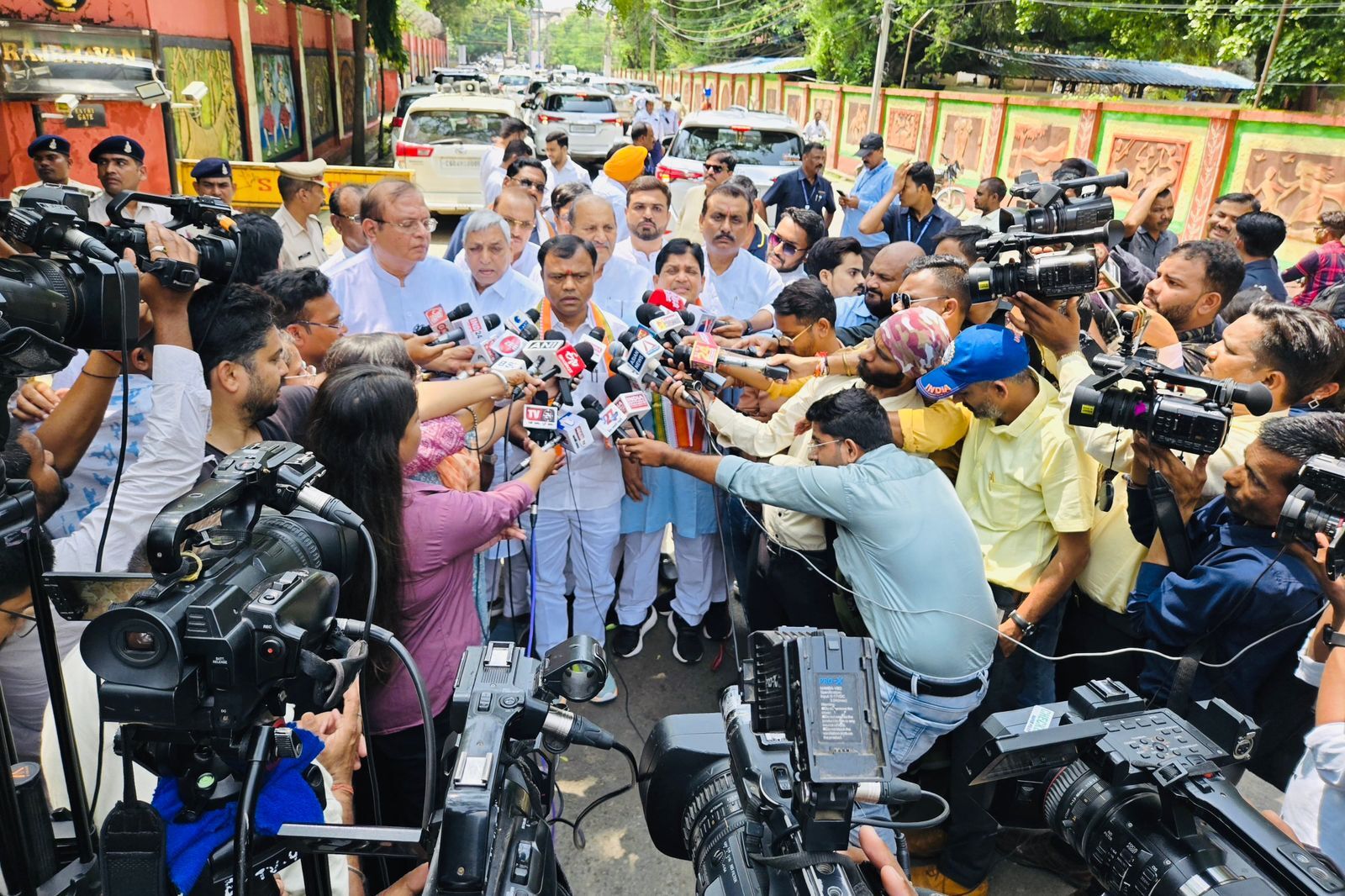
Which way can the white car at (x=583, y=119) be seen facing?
away from the camera

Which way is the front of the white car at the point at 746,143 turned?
away from the camera

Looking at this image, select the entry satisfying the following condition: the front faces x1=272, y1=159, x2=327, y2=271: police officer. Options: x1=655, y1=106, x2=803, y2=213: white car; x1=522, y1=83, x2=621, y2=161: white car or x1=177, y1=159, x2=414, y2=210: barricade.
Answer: the barricade

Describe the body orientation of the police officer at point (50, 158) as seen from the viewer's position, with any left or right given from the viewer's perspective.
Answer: facing the viewer

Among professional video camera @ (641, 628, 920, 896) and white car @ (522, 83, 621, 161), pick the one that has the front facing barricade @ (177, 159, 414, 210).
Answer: the professional video camera

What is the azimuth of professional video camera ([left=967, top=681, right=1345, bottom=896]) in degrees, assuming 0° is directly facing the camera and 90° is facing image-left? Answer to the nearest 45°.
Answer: approximately 135°

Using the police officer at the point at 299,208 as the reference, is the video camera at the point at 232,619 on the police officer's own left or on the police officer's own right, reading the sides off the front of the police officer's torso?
on the police officer's own right

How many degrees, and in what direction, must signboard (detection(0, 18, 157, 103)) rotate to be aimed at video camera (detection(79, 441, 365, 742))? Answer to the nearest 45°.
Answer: approximately 45° to its right

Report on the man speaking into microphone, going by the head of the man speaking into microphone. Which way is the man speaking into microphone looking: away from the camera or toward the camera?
toward the camera

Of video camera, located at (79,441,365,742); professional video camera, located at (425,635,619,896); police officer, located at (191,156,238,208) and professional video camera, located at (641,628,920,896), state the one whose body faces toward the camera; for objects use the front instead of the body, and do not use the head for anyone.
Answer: the police officer

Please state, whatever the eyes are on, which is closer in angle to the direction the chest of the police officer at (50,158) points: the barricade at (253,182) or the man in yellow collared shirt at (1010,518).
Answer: the man in yellow collared shirt

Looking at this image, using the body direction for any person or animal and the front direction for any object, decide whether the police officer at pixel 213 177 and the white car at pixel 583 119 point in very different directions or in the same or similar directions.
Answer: very different directions

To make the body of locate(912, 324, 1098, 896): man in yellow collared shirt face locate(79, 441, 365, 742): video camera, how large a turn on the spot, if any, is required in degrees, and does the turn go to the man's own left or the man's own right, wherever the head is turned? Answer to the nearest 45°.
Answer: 0° — they already face it

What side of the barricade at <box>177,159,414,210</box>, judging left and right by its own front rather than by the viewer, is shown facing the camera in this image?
front

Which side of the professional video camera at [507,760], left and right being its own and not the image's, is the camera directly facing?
back

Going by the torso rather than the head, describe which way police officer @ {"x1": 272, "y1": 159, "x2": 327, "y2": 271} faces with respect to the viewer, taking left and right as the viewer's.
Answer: facing the viewer and to the right of the viewer

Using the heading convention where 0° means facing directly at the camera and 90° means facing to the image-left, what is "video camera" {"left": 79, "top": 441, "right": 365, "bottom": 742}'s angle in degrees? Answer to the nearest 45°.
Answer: approximately 225°

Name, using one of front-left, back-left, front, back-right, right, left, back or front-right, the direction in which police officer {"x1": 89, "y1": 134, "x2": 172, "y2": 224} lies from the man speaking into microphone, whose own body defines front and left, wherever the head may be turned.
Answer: back-right

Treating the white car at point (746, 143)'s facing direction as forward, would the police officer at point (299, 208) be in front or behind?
behind

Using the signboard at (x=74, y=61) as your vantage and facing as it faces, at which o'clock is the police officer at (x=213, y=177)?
The police officer is roughly at 1 o'clock from the signboard.
